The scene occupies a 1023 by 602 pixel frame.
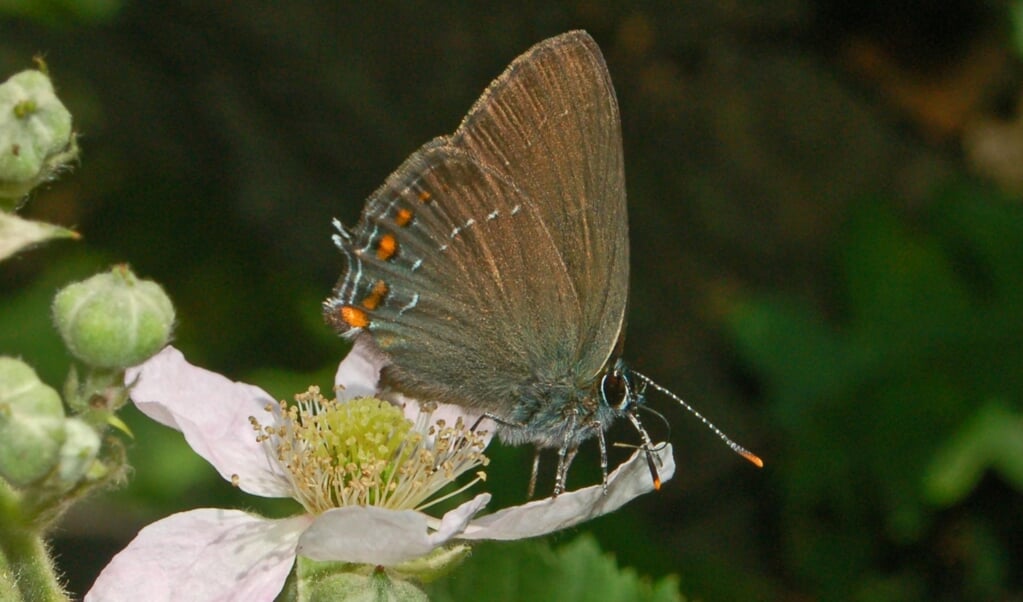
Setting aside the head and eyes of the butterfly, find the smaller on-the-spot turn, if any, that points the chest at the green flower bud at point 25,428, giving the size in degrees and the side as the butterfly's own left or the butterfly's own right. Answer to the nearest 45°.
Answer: approximately 135° to the butterfly's own right

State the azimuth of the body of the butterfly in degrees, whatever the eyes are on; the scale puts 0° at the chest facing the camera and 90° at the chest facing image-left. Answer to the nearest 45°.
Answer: approximately 270°

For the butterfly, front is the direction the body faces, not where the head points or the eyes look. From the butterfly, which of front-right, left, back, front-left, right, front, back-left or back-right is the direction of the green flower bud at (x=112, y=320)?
back-right

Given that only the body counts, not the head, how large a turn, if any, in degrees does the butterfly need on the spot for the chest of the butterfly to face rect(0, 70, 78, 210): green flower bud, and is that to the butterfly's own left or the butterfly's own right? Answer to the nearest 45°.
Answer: approximately 135° to the butterfly's own right
